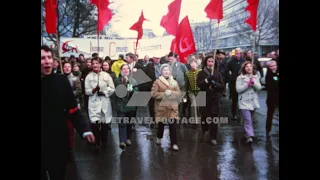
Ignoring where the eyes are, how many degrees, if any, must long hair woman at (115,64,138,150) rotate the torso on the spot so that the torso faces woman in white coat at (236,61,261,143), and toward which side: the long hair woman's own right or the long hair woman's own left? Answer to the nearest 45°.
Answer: approximately 90° to the long hair woman's own left

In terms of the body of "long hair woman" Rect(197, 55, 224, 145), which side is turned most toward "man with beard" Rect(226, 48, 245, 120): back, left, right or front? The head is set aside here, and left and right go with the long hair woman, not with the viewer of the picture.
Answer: back

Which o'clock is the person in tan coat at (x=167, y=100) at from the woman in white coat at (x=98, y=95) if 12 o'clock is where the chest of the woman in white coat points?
The person in tan coat is roughly at 9 o'clock from the woman in white coat.

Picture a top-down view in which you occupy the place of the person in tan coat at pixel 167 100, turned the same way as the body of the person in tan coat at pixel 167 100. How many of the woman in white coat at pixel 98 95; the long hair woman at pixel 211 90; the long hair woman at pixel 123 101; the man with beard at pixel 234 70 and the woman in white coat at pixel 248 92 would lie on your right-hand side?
2

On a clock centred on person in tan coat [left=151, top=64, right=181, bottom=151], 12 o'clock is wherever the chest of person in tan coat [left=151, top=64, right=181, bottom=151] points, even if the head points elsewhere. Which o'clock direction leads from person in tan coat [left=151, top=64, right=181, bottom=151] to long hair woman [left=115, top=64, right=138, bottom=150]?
long hair woman [left=115, top=64, right=138, bottom=150] is roughly at 3 o'clock from person in tan coat [left=151, top=64, right=181, bottom=151].

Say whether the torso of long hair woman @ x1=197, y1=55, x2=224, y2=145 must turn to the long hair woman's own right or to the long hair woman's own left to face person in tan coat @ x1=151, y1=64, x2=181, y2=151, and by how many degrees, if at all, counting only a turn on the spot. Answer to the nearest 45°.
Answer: approximately 45° to the long hair woman's own right

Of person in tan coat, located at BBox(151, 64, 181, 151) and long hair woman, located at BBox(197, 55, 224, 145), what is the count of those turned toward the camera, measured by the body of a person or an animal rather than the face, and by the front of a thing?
2

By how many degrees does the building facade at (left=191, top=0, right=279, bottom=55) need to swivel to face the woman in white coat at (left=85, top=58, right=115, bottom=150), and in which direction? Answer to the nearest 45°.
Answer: approximately 45° to its left

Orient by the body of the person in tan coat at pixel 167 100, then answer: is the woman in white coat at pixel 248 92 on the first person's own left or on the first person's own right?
on the first person's own left

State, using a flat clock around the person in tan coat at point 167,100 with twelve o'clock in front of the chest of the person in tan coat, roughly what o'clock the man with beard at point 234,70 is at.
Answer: The man with beard is roughly at 7 o'clock from the person in tan coat.
